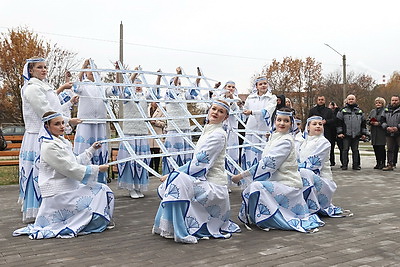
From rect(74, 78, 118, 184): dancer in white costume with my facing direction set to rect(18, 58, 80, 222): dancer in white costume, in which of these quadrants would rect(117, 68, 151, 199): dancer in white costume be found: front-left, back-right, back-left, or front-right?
back-left

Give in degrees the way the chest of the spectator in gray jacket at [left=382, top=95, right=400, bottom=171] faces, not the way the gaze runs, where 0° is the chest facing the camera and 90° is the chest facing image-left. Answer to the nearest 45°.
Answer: approximately 0°

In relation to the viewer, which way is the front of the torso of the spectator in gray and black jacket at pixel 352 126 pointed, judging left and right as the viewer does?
facing the viewer

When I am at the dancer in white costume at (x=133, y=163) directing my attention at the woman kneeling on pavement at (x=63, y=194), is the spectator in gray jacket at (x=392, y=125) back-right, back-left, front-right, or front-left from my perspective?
back-left

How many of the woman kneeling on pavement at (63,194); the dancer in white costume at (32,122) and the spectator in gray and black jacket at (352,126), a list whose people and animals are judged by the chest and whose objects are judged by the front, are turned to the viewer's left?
0

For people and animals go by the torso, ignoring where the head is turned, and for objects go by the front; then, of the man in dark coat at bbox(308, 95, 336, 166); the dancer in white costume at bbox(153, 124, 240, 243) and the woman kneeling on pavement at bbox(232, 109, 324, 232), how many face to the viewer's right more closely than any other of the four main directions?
0

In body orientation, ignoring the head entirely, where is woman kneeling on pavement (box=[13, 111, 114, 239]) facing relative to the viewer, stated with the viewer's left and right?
facing to the right of the viewer

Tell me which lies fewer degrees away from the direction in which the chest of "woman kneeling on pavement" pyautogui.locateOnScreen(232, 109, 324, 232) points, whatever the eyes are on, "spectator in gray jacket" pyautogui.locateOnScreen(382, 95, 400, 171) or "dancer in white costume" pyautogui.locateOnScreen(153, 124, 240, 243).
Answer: the dancer in white costume

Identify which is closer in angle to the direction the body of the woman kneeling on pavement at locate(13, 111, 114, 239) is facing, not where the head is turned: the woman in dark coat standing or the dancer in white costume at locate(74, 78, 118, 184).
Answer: the woman in dark coat standing

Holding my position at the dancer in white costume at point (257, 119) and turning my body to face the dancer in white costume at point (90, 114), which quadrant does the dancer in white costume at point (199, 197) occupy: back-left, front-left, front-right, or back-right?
front-left

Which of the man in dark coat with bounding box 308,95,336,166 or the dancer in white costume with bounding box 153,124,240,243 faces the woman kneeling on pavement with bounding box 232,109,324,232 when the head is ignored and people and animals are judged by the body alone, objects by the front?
the man in dark coat

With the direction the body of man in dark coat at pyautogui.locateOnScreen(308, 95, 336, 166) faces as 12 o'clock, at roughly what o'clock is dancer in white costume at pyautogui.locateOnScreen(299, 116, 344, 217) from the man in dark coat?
The dancer in white costume is roughly at 12 o'clock from the man in dark coat.

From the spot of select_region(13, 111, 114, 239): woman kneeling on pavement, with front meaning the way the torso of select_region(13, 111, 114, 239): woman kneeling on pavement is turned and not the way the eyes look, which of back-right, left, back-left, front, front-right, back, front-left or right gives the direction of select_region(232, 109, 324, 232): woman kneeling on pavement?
front
